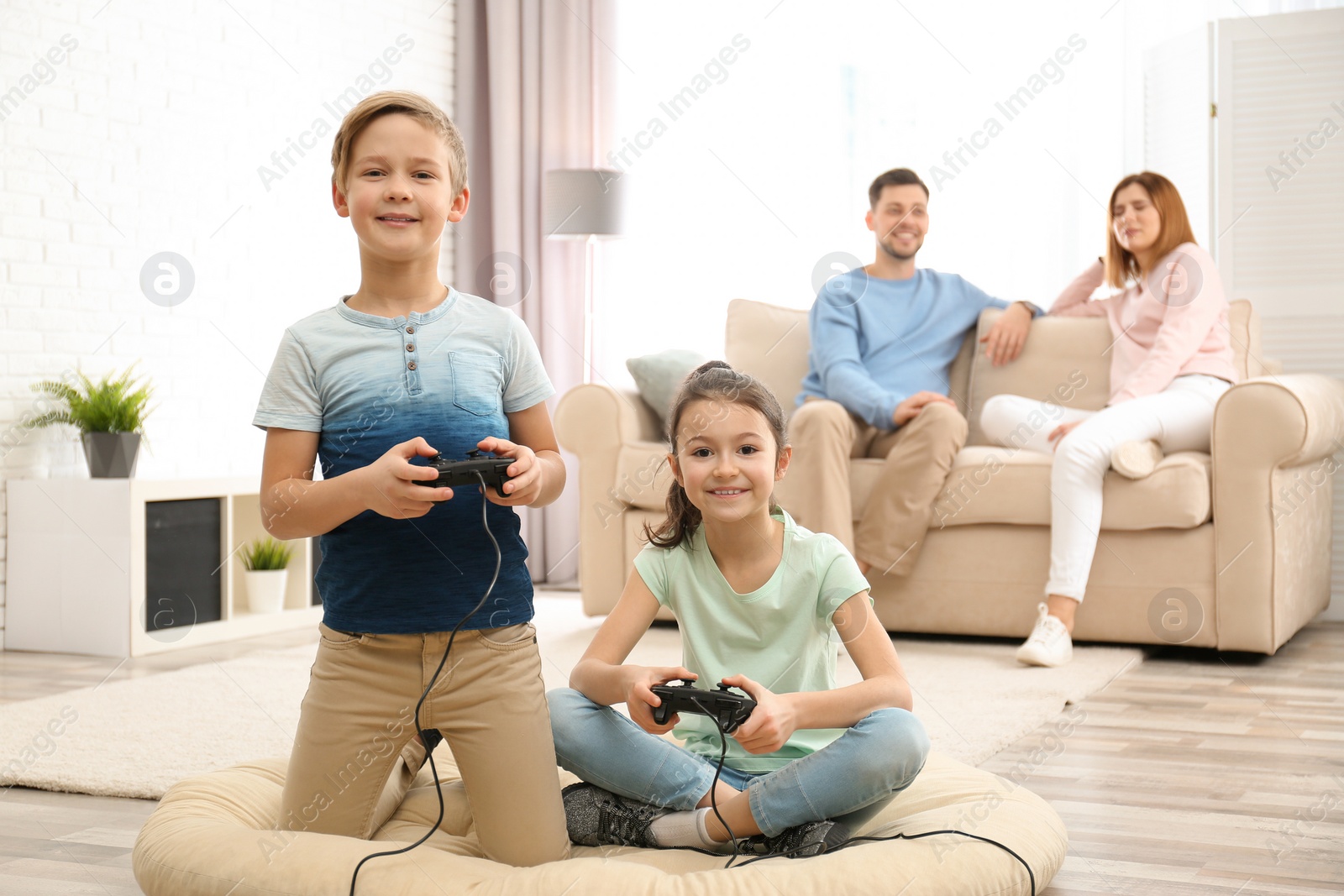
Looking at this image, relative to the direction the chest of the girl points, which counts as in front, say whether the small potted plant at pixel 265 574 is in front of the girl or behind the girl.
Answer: behind

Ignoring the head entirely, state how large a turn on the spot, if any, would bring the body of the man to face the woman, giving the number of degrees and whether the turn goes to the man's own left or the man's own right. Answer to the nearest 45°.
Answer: approximately 90° to the man's own left

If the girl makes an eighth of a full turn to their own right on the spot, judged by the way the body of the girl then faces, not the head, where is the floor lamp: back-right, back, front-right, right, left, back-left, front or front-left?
back-right

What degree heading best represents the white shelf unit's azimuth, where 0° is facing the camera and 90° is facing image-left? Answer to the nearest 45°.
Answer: approximately 315°

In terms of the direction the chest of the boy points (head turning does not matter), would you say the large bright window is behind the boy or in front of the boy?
behind

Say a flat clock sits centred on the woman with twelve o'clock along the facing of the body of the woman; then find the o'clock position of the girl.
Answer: The girl is roughly at 11 o'clock from the woman.

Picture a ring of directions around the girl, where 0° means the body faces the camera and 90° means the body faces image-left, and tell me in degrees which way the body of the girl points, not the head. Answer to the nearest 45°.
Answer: approximately 0°
